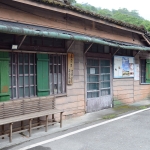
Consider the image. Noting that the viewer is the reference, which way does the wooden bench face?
facing the viewer and to the right of the viewer

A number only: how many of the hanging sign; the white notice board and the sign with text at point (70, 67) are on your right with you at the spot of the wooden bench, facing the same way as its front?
0

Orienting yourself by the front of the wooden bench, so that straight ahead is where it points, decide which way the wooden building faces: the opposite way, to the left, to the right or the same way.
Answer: the same way

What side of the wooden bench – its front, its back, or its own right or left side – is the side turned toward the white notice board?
left

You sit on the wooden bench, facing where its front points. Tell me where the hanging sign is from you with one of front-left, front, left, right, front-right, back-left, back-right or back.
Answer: left

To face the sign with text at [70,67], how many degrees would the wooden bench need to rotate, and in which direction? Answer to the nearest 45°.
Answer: approximately 90° to its left
